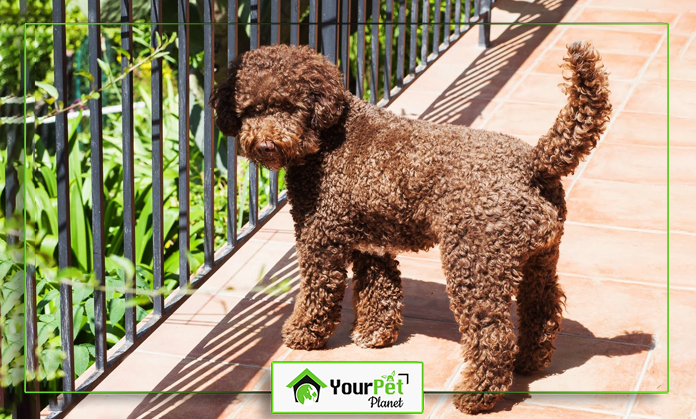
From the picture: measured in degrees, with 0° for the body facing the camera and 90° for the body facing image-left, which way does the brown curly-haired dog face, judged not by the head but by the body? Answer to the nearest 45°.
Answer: approximately 135°
